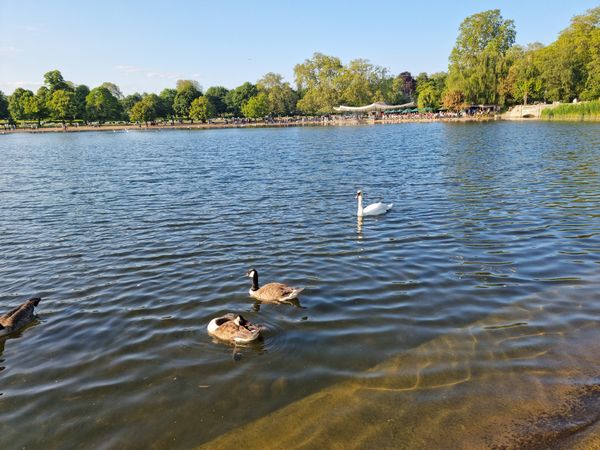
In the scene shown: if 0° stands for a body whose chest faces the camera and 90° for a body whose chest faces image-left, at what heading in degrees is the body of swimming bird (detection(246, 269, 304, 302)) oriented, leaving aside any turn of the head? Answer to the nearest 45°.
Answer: approximately 90°
